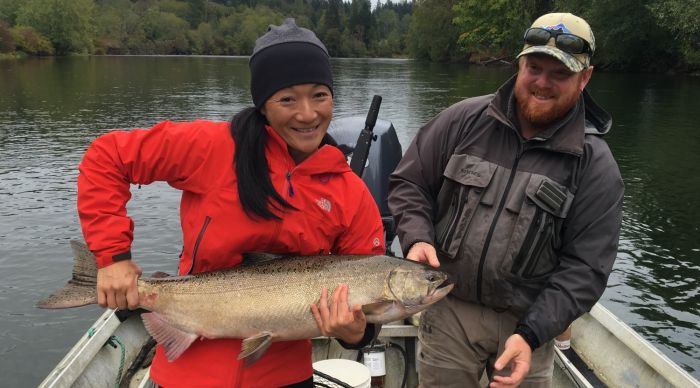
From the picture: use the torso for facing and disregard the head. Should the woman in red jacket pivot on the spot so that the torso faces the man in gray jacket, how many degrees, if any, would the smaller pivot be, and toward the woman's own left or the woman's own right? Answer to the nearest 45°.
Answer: approximately 90° to the woman's own left

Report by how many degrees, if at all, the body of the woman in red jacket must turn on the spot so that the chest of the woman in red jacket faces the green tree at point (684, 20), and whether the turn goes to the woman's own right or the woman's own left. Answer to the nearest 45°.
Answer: approximately 135° to the woman's own left

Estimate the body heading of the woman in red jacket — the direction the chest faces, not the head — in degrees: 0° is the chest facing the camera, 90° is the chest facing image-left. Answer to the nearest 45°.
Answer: approximately 0°

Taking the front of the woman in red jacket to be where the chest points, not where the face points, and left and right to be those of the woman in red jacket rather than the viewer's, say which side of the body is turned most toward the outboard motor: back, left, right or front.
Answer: back
